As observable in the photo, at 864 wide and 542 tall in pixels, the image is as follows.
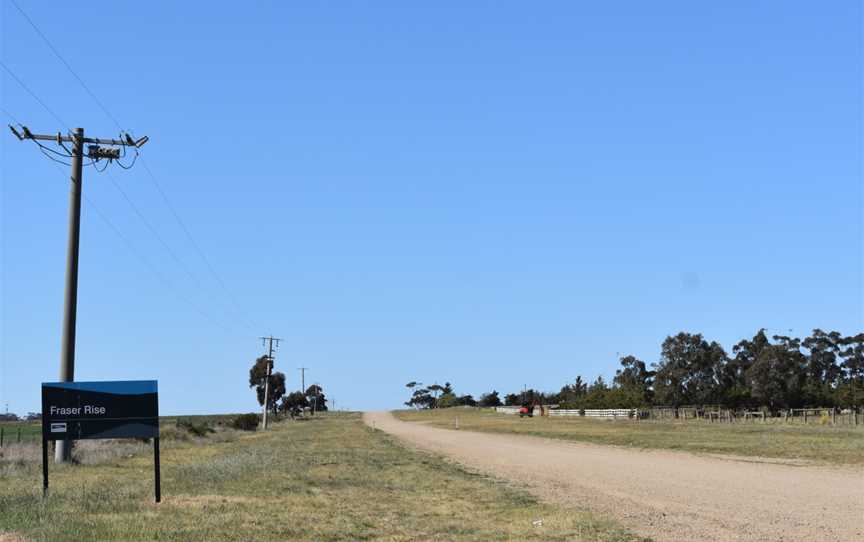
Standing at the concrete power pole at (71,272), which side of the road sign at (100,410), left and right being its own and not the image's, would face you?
back

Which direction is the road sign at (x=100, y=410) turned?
toward the camera
